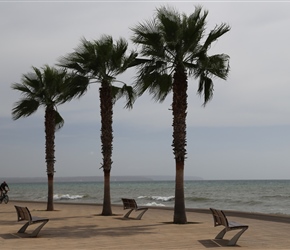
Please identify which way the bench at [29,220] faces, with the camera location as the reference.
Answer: facing away from the viewer and to the right of the viewer

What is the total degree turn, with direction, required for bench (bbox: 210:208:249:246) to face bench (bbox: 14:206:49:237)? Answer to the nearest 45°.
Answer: approximately 135° to its left

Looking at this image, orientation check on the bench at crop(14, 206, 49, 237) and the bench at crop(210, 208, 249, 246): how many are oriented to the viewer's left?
0

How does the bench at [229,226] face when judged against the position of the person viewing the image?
facing away from the viewer and to the right of the viewer
